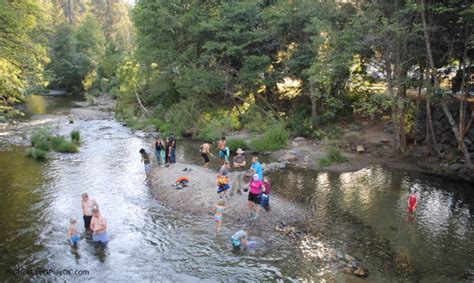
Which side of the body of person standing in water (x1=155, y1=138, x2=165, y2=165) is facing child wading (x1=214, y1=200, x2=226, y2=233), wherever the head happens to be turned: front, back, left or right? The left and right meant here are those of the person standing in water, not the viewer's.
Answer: front

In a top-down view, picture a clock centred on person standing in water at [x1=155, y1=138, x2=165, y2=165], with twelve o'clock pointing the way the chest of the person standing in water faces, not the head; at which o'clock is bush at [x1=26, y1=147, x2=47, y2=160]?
The bush is roughly at 4 o'clock from the person standing in water.

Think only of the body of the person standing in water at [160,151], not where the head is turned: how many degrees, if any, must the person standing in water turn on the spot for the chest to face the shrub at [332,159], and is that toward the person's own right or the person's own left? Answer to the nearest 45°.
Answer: approximately 90° to the person's own left

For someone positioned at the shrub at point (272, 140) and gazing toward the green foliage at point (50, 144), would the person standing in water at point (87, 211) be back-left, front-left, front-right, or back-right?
front-left

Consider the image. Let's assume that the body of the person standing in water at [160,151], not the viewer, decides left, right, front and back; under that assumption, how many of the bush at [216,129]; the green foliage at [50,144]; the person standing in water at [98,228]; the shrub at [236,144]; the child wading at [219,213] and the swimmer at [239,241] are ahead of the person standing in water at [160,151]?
3

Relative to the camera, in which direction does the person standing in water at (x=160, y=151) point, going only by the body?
toward the camera
